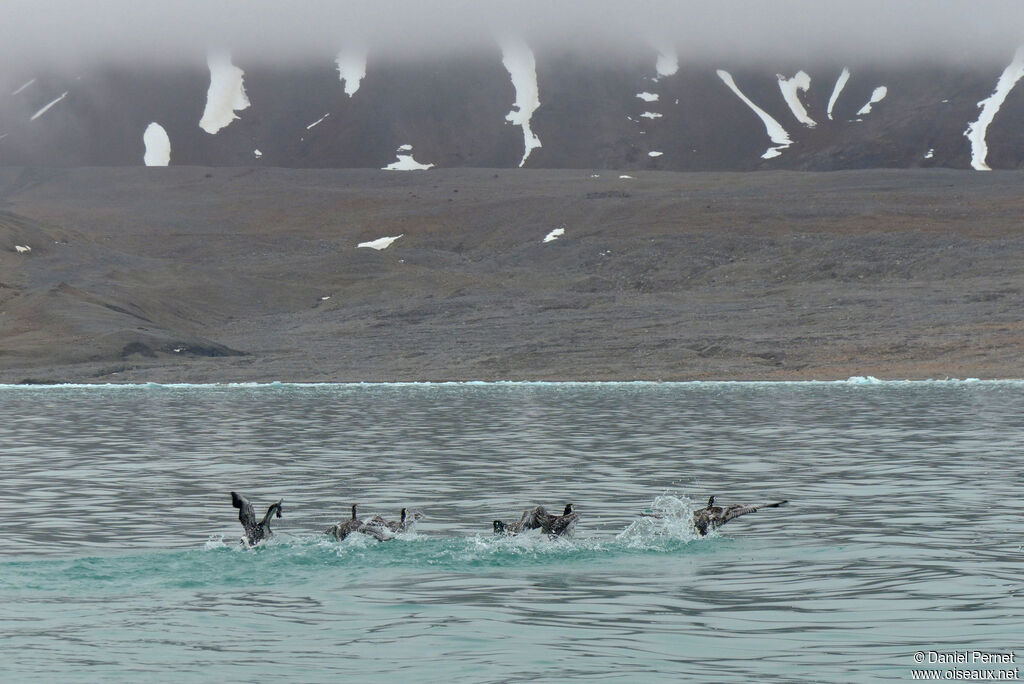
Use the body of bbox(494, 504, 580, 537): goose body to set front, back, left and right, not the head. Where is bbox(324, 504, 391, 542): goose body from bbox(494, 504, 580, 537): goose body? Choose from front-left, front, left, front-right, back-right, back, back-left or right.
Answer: back

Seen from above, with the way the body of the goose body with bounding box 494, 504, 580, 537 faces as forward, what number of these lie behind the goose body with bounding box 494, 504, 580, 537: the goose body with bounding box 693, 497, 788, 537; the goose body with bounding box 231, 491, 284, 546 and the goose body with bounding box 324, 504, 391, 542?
2

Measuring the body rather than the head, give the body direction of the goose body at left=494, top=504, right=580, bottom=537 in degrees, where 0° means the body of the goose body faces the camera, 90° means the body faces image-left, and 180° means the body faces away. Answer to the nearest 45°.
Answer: approximately 270°

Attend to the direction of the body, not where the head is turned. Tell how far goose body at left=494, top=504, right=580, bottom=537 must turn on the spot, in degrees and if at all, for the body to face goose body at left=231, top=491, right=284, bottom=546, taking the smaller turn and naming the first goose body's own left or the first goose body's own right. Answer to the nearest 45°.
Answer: approximately 180°

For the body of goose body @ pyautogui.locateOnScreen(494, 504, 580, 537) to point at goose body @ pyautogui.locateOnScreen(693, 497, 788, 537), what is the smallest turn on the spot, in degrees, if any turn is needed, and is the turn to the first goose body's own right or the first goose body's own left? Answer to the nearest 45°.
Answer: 0° — it already faces it
